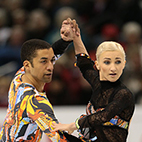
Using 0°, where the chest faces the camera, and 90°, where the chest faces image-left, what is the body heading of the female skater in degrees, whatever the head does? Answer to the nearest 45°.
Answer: approximately 45°
